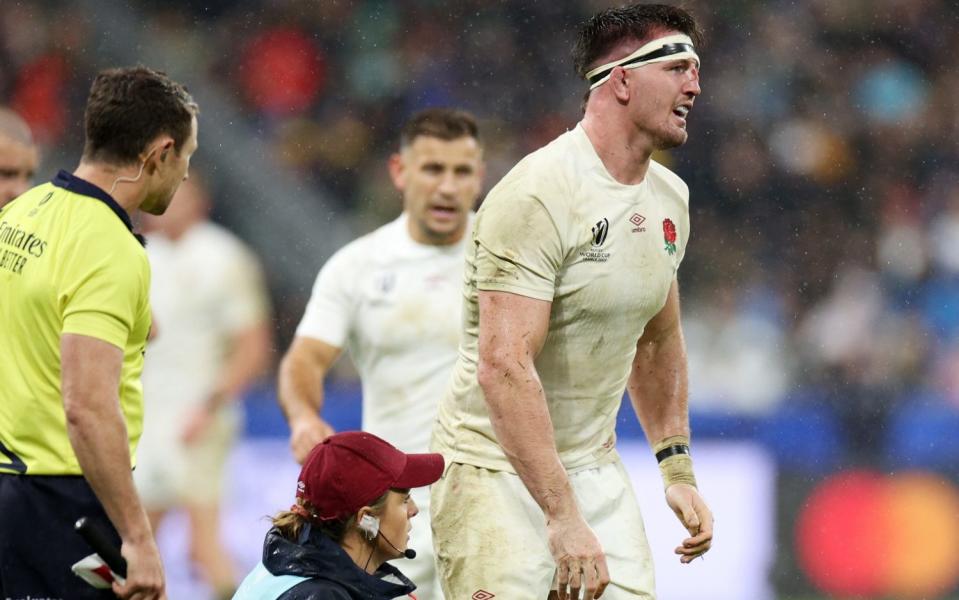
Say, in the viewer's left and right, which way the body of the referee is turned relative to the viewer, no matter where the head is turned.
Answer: facing away from the viewer and to the right of the viewer

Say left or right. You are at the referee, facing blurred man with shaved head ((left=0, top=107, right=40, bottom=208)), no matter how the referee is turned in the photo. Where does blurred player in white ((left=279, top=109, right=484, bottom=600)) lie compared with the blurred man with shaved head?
right

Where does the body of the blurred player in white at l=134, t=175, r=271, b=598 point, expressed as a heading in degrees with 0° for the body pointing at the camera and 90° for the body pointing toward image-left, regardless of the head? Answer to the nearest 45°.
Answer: approximately 45°

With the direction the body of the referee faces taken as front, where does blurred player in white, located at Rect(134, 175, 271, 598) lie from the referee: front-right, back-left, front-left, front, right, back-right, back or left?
front-left

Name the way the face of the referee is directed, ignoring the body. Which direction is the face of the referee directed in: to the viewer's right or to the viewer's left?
to the viewer's right

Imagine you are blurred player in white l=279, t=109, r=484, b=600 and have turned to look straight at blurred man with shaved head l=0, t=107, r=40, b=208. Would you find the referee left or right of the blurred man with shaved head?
left

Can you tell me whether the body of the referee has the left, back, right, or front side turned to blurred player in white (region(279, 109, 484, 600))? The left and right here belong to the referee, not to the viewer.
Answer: front
